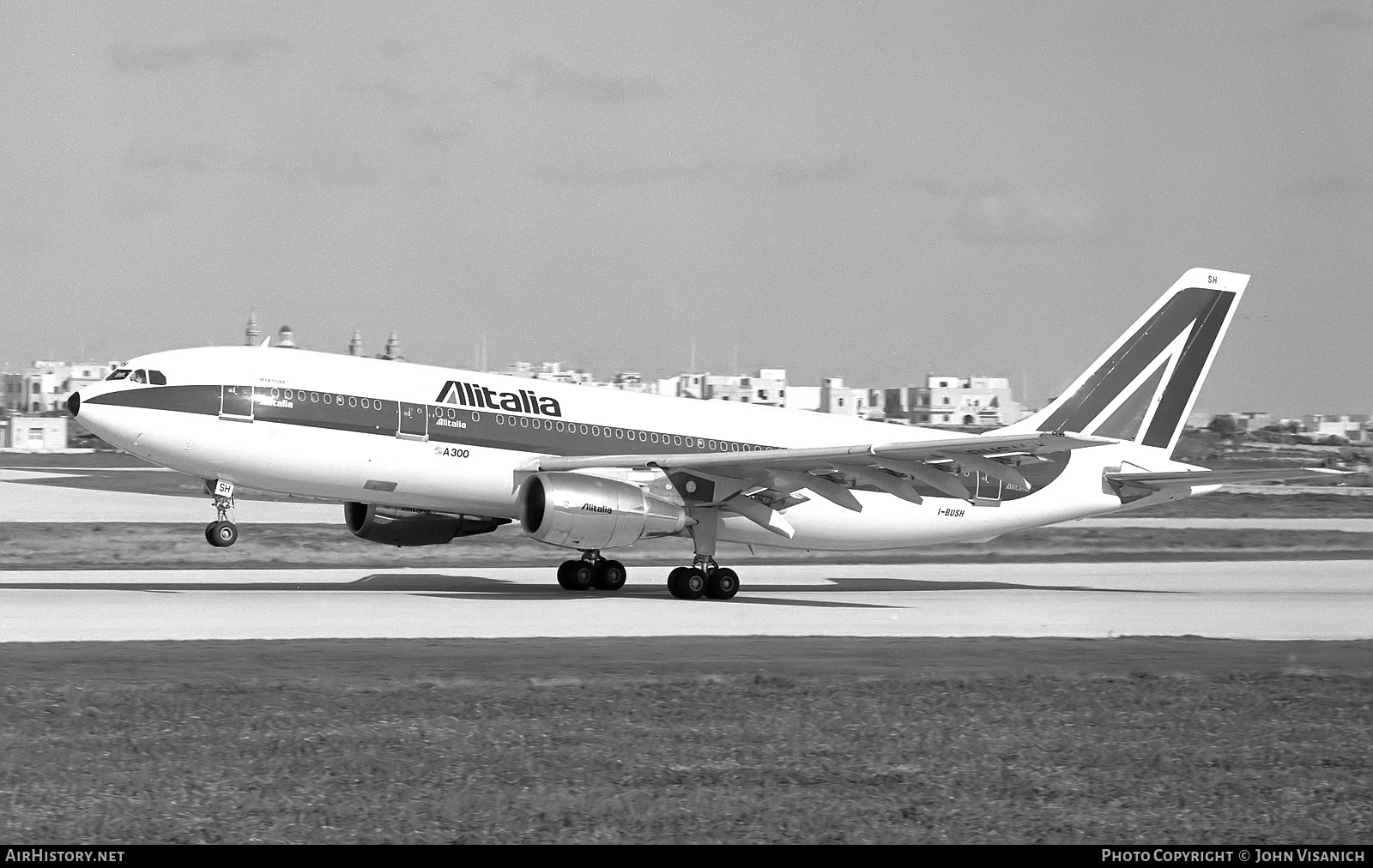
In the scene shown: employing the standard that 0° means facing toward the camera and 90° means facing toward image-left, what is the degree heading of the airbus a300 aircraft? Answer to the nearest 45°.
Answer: approximately 45°
